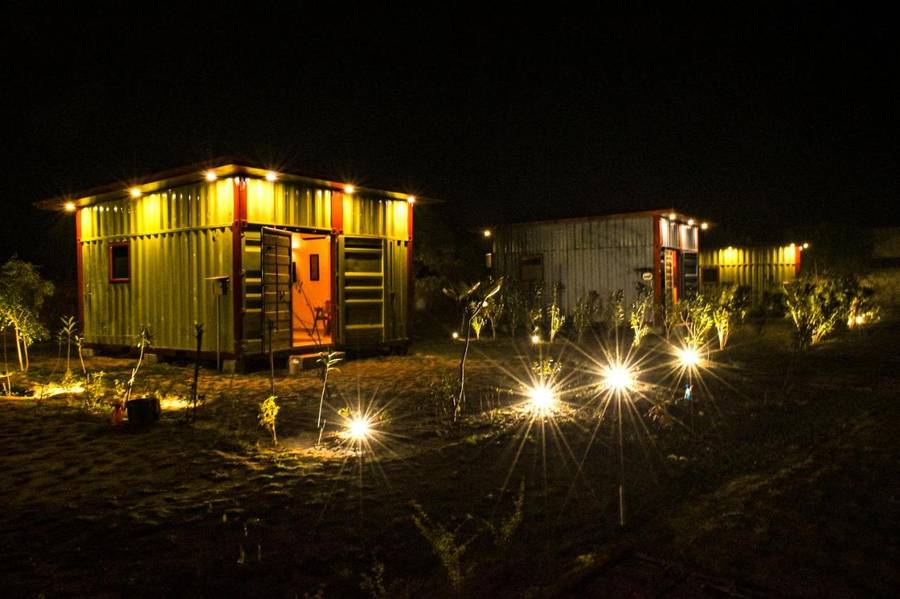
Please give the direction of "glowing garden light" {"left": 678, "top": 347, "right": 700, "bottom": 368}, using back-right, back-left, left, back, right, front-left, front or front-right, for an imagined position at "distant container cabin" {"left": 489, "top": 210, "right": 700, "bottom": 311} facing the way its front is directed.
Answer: front-right

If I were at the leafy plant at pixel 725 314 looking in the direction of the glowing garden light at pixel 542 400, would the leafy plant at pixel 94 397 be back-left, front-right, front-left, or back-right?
front-right

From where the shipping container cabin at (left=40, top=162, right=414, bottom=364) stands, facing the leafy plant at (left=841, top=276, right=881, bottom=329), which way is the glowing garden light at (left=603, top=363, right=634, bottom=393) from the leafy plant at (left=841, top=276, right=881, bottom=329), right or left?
right

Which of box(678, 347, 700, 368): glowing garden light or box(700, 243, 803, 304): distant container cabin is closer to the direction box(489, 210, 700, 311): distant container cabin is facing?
the glowing garden light

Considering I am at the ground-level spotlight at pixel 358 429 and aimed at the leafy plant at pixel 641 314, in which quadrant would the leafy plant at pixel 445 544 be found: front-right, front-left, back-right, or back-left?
back-right

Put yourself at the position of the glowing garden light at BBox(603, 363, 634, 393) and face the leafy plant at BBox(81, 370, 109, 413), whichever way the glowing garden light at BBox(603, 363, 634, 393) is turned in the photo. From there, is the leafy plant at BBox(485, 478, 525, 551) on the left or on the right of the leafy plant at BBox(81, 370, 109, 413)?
left

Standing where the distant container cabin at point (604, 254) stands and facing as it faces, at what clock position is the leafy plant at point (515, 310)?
The leafy plant is roughly at 3 o'clock from the distant container cabin.

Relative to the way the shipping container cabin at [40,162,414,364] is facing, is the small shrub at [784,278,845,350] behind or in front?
in front

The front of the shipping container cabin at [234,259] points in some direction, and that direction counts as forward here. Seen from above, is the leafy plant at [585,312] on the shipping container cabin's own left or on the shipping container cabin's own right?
on the shipping container cabin's own left

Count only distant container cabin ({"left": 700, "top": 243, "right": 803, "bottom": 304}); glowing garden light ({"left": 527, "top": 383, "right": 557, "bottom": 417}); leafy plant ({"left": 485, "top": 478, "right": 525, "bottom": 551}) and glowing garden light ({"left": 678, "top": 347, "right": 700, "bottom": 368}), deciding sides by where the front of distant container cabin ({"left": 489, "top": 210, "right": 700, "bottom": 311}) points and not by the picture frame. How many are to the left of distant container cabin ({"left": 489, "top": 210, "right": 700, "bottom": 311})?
1

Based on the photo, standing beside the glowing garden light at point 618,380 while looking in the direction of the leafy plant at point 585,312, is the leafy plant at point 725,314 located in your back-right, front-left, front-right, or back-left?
front-right

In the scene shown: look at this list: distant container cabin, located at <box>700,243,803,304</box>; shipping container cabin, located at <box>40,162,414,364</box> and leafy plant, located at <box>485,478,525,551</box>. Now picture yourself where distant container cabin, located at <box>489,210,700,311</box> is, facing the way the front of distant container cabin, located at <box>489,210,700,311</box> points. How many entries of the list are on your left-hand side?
1

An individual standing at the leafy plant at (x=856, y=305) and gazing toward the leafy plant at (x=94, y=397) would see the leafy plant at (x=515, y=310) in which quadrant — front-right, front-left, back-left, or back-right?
front-right

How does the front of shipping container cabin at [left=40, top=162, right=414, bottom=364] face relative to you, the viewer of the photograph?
facing the viewer and to the right of the viewer

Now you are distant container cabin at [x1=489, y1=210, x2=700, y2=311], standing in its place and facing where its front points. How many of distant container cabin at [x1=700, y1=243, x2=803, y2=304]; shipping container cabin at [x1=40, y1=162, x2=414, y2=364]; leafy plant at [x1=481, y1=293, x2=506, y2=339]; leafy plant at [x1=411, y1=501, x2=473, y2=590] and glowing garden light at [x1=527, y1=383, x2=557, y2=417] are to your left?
1
